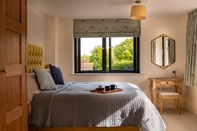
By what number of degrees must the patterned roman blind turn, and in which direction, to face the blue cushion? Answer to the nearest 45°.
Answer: approximately 45° to its right

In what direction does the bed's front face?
to the viewer's right

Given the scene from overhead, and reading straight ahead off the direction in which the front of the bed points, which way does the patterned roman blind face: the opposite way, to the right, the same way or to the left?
to the right

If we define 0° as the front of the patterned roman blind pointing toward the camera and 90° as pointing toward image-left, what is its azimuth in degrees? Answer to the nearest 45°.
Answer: approximately 0°

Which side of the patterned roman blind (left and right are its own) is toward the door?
front

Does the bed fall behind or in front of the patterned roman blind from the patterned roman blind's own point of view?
in front

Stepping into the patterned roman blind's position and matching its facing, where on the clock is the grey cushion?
The grey cushion is roughly at 1 o'clock from the patterned roman blind.

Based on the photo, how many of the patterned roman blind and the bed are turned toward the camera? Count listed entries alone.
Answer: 1

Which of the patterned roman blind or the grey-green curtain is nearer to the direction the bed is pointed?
the grey-green curtain

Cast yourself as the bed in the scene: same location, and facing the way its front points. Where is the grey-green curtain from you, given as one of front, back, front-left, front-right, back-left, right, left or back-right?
front-left
